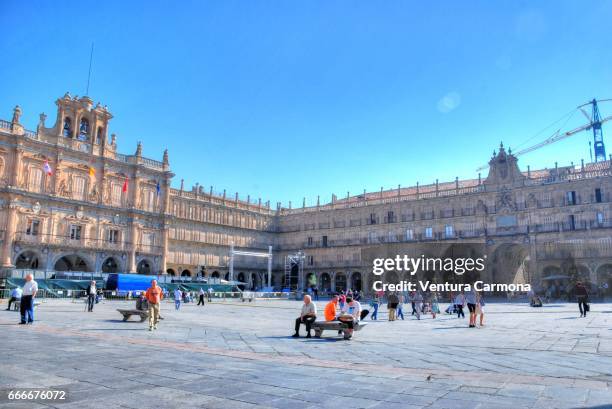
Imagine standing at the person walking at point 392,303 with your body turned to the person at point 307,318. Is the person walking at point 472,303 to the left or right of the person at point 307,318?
left
